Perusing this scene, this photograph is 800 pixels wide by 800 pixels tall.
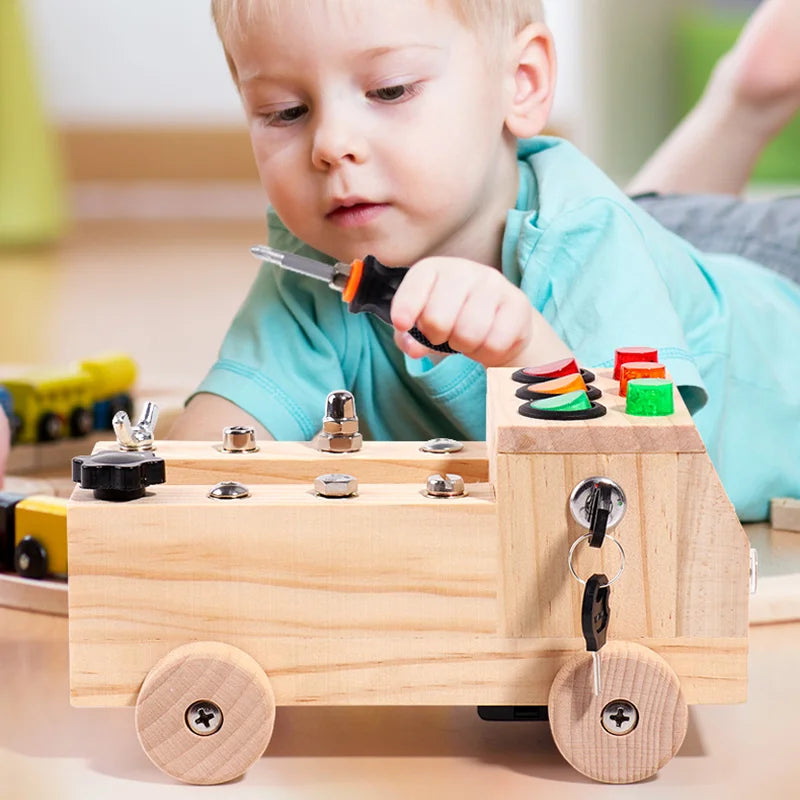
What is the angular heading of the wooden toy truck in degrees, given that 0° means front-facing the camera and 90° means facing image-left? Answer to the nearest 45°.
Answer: approximately 270°
